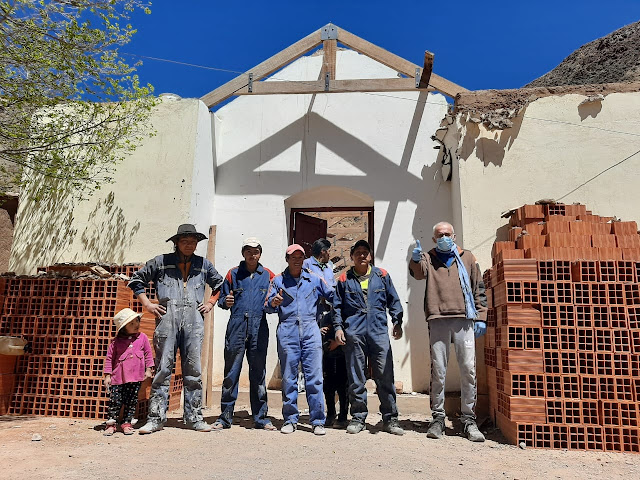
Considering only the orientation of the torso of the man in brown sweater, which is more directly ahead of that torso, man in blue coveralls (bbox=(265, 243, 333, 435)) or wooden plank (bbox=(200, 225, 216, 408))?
the man in blue coveralls

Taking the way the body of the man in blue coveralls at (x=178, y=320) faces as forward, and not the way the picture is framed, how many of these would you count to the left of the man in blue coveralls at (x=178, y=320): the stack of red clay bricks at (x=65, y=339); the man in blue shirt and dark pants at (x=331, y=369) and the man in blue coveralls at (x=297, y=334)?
2

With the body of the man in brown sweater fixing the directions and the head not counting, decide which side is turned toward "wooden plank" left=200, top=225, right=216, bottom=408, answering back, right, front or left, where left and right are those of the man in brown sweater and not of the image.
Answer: right

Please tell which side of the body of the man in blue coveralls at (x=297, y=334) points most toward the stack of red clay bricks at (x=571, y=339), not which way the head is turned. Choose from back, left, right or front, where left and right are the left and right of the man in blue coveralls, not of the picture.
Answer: left

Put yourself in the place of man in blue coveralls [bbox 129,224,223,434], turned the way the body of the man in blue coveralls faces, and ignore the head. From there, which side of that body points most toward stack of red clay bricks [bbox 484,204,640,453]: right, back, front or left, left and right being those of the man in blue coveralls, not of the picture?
left
